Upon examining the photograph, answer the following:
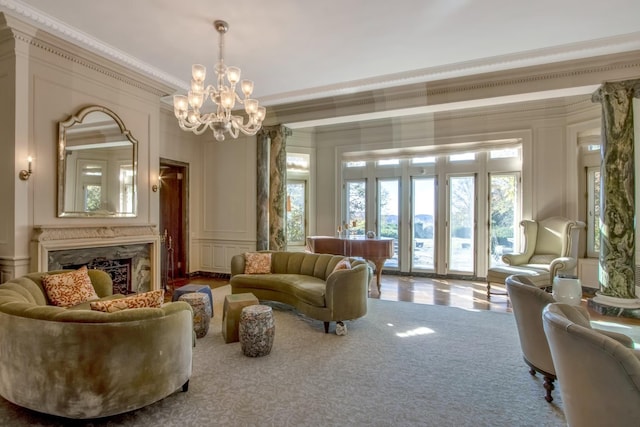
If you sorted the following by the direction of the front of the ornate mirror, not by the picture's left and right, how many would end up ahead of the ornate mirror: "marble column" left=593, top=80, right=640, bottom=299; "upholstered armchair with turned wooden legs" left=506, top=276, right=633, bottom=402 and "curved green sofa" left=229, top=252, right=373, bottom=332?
3

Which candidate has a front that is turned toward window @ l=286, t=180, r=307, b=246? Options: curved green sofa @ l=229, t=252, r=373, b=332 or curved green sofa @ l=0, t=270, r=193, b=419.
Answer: curved green sofa @ l=0, t=270, r=193, b=419

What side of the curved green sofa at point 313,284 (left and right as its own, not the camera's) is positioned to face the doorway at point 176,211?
right

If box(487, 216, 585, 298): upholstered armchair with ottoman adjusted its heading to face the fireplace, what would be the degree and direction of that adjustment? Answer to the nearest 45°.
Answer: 0° — it already faces it

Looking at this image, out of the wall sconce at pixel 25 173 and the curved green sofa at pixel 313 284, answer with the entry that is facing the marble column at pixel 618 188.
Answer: the wall sconce

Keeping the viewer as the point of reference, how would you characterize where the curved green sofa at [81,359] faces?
facing away from the viewer and to the right of the viewer

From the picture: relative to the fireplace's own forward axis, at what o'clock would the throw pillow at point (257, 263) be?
The throw pillow is roughly at 11 o'clock from the fireplace.

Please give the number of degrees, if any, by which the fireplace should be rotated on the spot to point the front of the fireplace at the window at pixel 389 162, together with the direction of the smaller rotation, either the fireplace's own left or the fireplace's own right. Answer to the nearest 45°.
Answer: approximately 45° to the fireplace's own left

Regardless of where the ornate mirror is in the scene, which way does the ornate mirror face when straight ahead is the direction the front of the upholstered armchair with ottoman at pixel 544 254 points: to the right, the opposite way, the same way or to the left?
the opposite way

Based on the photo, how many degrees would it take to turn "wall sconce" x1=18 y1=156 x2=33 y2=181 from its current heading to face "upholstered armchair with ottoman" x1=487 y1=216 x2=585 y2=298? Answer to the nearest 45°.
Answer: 0° — it already faces it
